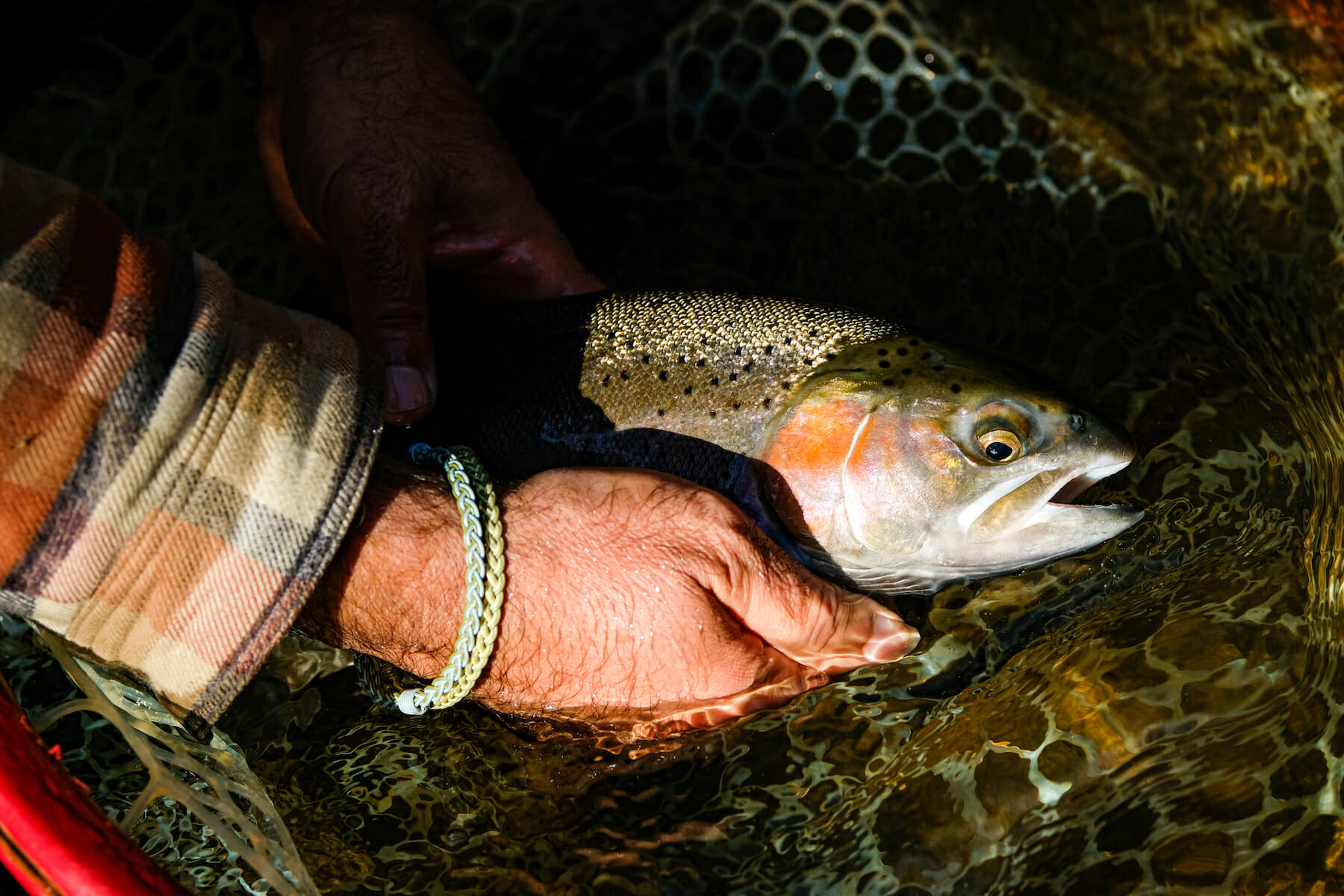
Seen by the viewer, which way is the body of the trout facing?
to the viewer's right
